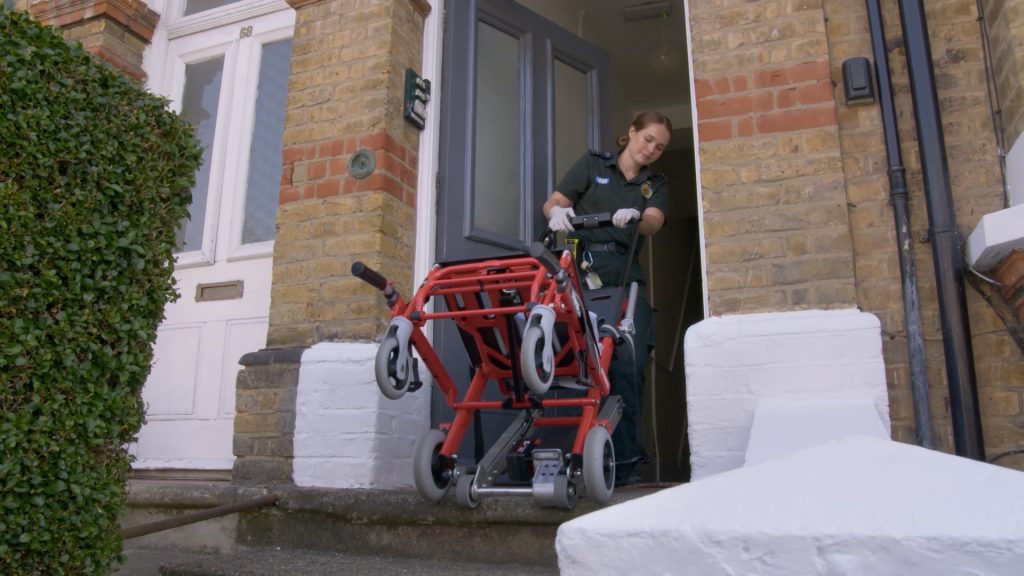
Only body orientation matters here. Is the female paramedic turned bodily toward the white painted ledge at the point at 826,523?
yes

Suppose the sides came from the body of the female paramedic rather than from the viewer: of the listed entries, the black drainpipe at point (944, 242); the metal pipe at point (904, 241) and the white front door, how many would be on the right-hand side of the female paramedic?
1

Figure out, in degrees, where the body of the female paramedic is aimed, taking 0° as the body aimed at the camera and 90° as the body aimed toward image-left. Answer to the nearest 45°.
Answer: approximately 0°

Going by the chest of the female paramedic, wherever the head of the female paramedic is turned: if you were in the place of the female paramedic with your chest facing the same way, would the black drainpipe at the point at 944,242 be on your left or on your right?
on your left

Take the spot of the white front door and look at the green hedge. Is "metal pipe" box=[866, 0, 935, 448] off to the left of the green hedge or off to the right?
left

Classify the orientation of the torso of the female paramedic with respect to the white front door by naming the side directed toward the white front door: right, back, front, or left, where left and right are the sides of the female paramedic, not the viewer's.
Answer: right

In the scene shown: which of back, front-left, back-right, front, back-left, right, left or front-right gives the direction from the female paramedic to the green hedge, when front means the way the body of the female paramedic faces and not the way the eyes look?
front-right

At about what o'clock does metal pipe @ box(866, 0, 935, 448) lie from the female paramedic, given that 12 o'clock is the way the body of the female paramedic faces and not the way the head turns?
The metal pipe is roughly at 10 o'clock from the female paramedic.
